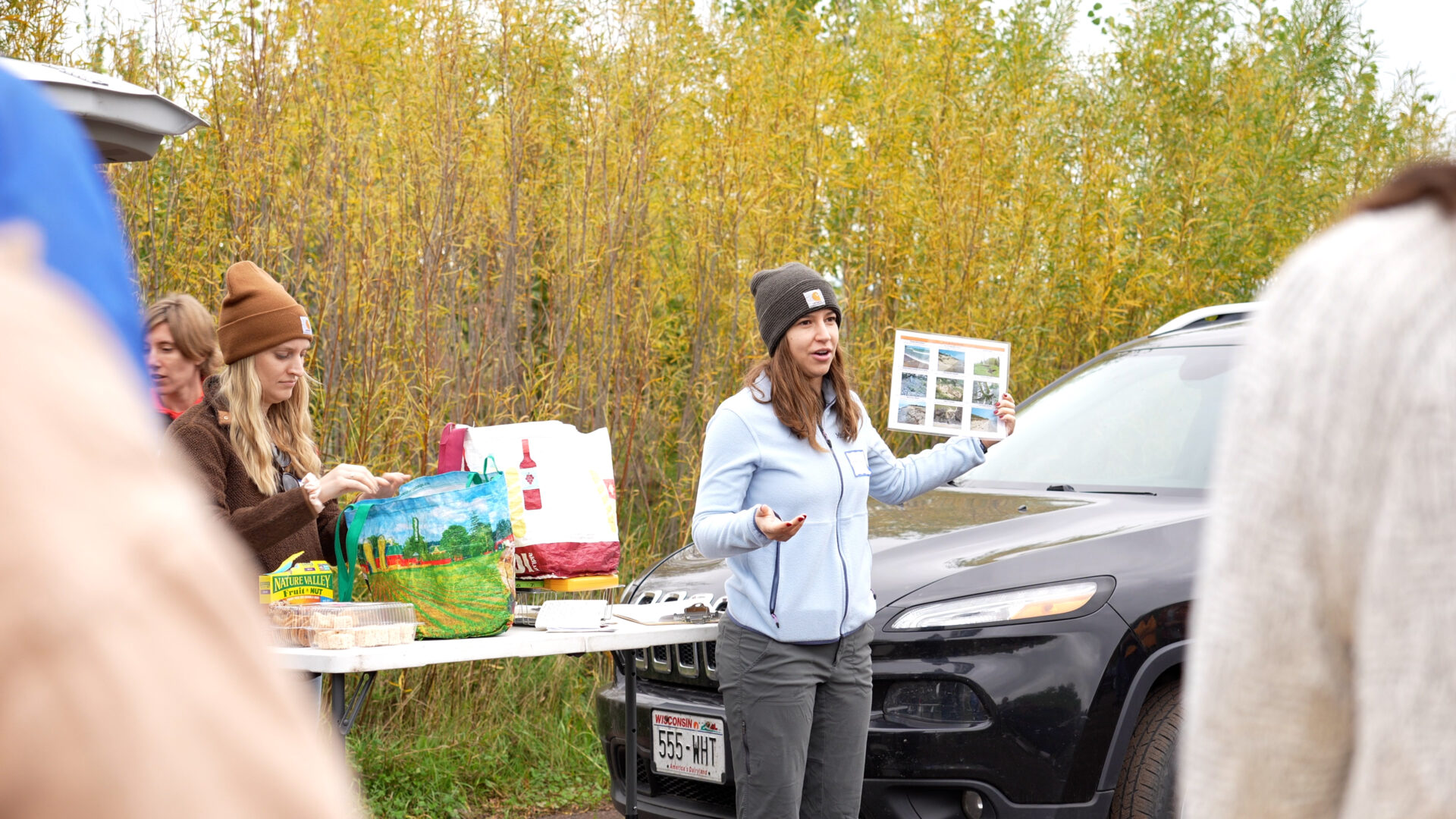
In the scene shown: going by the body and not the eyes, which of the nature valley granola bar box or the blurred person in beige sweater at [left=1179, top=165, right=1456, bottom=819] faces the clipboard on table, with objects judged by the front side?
the blurred person in beige sweater

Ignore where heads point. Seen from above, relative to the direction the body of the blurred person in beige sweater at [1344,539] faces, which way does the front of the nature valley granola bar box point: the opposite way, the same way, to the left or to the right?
the opposite way

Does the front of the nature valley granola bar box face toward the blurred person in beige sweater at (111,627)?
yes

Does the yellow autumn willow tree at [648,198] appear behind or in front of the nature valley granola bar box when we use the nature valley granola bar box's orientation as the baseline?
behind

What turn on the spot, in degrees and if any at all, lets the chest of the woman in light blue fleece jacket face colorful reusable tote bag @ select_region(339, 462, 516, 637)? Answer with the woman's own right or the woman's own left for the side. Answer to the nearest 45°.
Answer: approximately 135° to the woman's own right

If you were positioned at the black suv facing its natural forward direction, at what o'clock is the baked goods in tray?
The baked goods in tray is roughly at 1 o'clock from the black suv.

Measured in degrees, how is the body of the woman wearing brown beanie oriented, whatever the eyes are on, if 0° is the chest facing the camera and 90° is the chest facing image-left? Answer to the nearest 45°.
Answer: approximately 315°

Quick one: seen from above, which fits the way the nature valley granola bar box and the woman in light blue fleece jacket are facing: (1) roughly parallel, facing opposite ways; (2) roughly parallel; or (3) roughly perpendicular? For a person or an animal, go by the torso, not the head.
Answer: roughly parallel

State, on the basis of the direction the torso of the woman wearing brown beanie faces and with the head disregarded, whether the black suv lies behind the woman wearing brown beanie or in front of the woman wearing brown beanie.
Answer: in front

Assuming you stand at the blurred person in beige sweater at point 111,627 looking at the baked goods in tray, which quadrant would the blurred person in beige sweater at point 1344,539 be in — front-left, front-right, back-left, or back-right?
front-right

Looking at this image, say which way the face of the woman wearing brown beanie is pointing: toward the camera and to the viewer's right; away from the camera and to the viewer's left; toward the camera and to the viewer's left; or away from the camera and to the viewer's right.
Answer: toward the camera and to the viewer's right

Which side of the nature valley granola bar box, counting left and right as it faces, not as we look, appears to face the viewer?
front

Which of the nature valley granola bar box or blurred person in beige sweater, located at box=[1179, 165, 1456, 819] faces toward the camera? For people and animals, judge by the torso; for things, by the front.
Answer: the nature valley granola bar box

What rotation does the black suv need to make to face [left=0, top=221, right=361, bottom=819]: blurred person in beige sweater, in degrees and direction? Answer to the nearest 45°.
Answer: approximately 45° to its left
